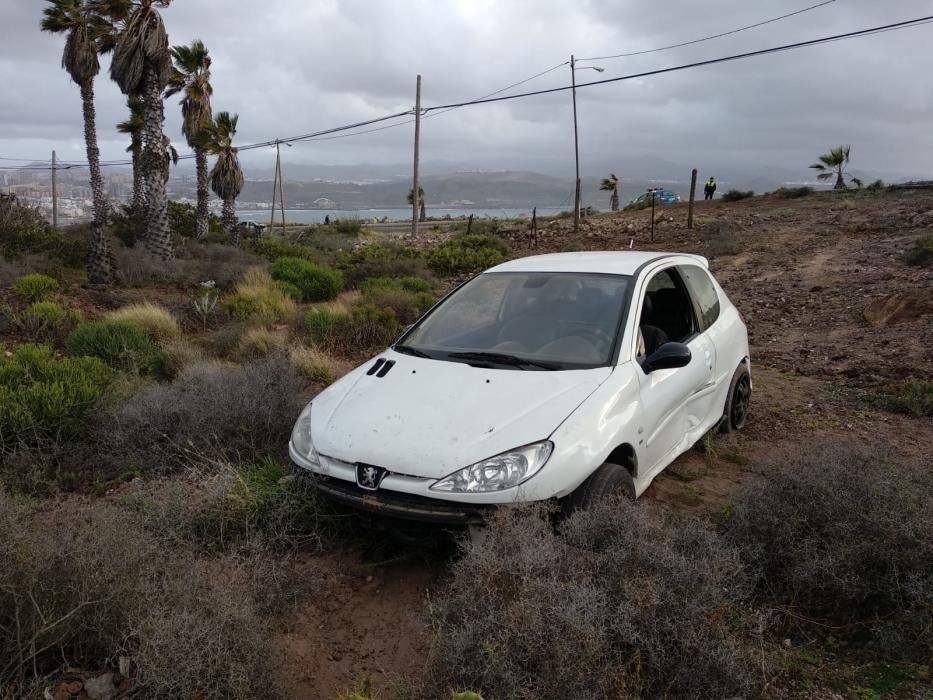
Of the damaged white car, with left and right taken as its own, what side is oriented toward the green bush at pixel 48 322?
right

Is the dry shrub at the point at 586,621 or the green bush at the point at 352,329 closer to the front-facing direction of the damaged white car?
the dry shrub

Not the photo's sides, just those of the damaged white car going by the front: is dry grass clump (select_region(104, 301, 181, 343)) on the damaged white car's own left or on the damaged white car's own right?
on the damaged white car's own right

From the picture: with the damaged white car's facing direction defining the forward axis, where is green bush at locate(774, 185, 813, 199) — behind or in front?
behind

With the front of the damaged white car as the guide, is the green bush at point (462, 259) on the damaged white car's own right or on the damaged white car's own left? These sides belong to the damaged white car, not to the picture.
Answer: on the damaged white car's own right

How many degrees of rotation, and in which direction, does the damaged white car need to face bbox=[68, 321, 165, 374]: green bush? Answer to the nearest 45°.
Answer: approximately 90° to its right

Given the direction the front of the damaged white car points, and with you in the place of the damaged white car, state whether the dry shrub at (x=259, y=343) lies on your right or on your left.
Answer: on your right

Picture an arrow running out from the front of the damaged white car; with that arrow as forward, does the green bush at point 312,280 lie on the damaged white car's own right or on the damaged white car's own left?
on the damaged white car's own right

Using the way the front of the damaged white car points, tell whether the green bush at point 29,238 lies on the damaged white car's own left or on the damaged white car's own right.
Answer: on the damaged white car's own right

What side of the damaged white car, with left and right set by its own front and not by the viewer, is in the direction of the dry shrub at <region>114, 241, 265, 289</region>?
right

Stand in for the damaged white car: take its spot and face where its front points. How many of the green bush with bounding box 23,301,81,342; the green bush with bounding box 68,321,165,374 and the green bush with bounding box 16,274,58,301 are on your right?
3

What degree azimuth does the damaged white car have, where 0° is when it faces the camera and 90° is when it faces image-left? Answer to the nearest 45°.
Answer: approximately 45°
